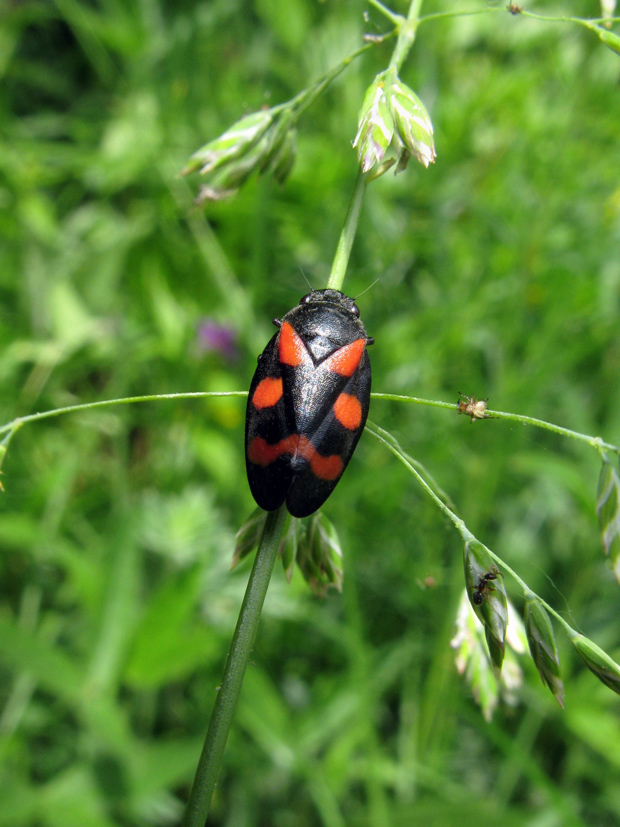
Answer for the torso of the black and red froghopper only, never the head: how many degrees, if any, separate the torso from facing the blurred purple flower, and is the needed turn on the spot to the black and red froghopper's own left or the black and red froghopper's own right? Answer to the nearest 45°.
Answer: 0° — it already faces it

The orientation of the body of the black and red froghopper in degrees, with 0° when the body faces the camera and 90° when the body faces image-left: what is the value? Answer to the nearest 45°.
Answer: approximately 180°
